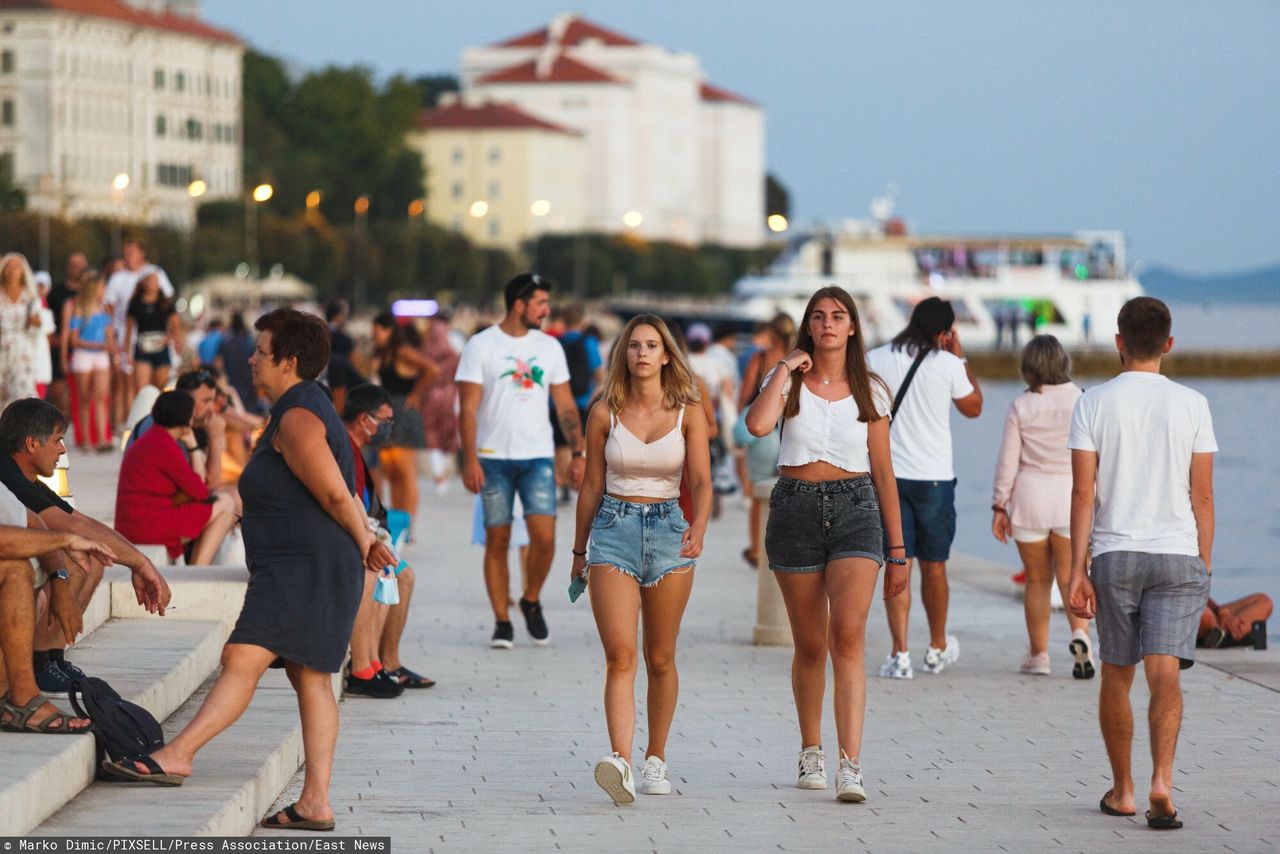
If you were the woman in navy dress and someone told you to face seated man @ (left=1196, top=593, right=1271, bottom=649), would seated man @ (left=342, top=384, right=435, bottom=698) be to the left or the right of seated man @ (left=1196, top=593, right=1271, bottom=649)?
left

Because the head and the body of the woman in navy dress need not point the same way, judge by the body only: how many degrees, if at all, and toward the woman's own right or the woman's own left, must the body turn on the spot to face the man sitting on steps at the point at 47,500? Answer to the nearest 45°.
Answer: approximately 45° to the woman's own right

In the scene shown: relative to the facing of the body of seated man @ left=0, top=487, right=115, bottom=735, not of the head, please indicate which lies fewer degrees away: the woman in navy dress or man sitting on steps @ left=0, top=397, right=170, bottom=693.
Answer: the woman in navy dress

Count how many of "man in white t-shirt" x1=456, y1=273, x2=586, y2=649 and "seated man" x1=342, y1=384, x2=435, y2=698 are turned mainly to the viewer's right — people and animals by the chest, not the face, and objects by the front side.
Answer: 1

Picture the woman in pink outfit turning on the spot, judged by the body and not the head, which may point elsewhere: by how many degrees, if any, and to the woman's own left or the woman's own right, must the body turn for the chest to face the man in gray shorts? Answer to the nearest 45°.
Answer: approximately 180°

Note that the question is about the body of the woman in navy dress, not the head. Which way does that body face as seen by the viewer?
to the viewer's left

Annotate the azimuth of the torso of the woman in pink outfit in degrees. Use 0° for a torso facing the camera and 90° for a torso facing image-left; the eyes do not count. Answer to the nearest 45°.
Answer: approximately 180°

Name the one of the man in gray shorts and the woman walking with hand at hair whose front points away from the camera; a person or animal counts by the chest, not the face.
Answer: the man in gray shorts

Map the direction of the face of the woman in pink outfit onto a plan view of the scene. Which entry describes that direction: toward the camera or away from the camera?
away from the camera

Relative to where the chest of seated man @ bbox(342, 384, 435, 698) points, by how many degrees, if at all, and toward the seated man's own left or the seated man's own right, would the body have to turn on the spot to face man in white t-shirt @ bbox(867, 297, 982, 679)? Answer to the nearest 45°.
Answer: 0° — they already face them

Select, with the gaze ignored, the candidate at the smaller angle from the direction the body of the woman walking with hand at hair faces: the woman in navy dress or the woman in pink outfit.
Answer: the woman in navy dress
